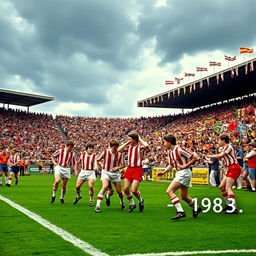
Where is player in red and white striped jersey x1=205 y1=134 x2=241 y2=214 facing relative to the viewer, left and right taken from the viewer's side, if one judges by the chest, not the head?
facing to the left of the viewer

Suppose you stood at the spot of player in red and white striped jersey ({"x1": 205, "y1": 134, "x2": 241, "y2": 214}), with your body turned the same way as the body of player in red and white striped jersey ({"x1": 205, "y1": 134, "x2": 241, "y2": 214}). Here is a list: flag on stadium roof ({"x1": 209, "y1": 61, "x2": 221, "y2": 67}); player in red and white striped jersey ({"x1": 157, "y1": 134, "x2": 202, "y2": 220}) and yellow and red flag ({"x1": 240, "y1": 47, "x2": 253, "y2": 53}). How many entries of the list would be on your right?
2

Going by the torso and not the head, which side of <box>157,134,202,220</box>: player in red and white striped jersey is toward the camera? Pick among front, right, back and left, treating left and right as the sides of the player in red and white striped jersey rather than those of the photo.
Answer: left

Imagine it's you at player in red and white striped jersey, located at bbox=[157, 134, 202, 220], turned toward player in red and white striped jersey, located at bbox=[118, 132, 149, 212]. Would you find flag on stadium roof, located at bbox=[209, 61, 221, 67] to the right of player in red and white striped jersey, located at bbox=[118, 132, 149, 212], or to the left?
right

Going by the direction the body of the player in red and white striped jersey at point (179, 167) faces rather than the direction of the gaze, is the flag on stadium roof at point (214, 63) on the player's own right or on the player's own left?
on the player's own right

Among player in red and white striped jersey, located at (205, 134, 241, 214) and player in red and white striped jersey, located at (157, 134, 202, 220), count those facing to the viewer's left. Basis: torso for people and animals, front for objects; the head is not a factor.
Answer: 2

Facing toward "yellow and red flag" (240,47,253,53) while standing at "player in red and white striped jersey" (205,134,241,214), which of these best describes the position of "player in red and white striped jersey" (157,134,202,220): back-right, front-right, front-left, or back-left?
back-left
